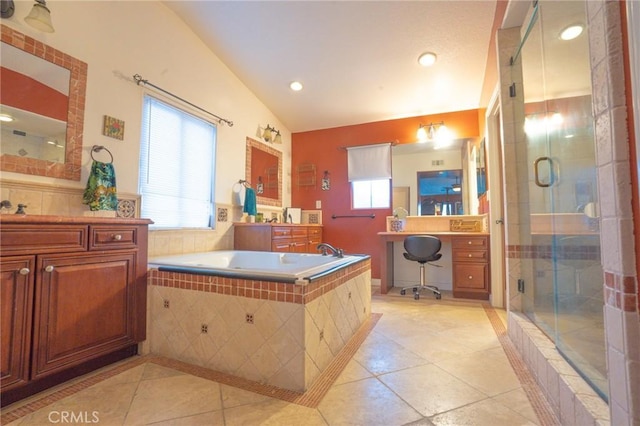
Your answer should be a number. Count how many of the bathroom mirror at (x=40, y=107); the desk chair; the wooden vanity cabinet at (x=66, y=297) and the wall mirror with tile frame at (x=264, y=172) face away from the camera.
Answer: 1

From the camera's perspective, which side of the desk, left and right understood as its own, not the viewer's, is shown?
front

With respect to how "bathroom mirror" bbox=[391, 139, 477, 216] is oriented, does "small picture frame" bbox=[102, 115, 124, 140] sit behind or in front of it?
in front

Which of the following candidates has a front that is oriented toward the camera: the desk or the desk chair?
the desk

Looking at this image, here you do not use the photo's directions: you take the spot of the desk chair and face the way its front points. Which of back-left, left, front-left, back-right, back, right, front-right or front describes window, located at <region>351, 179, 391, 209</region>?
front-left

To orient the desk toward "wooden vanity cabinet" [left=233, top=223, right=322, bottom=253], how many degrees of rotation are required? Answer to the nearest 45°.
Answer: approximately 90° to its right

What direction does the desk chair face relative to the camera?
away from the camera

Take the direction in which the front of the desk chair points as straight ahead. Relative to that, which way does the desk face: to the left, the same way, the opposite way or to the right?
the opposite way

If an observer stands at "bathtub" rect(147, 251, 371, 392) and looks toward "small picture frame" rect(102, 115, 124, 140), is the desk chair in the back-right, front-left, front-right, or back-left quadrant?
back-right

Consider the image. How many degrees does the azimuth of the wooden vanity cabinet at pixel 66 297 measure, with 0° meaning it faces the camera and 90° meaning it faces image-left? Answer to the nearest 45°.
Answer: approximately 315°

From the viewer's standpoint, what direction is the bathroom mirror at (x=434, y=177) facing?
toward the camera

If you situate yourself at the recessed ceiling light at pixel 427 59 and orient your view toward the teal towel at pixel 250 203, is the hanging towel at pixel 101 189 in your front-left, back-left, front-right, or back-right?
front-left

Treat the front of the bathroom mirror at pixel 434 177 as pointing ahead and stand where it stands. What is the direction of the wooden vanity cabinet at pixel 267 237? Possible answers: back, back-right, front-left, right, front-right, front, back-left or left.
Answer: front-right

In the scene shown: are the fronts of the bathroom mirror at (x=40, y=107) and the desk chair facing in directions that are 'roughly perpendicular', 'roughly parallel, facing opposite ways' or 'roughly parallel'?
roughly perpendicular

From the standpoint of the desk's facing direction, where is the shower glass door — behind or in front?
in front

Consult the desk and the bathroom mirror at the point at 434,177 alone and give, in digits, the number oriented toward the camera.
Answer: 2

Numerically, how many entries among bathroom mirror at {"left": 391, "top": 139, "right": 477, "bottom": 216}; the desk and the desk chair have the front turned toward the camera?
2

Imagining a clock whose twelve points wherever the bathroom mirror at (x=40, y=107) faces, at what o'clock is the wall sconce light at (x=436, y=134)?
The wall sconce light is roughly at 11 o'clock from the bathroom mirror.

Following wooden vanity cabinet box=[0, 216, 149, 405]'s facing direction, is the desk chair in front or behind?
in front

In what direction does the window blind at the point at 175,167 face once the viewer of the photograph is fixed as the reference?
facing the viewer and to the right of the viewer

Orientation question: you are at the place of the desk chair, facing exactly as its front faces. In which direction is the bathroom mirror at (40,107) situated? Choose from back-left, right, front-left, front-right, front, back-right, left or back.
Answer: back-left
